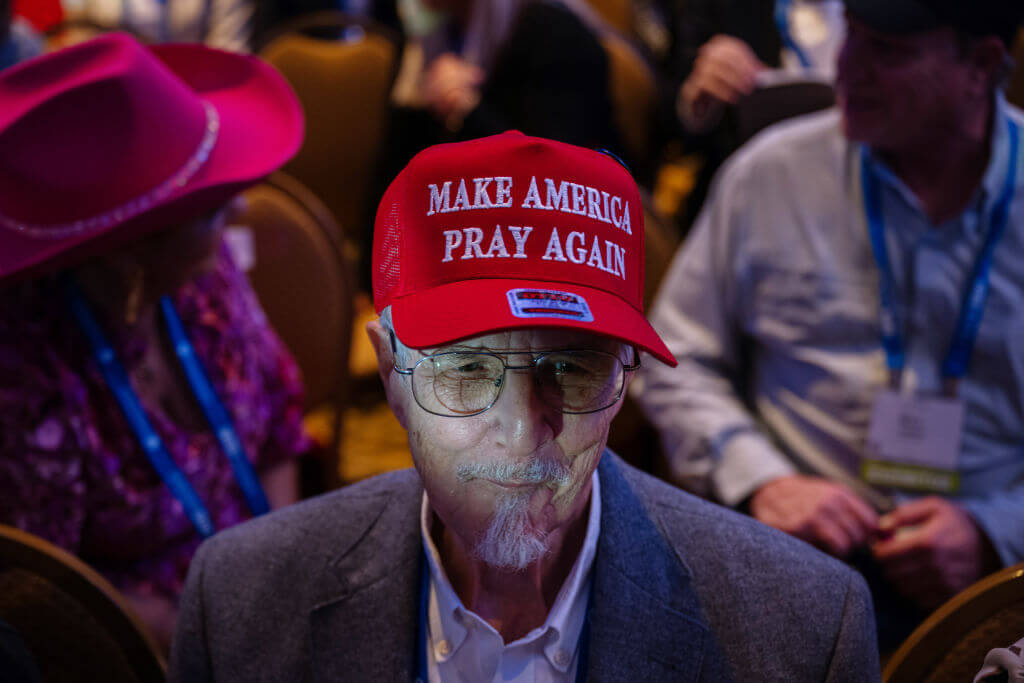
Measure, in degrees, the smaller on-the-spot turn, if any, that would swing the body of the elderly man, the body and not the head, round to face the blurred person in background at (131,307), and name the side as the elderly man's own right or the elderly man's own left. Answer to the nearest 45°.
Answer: approximately 135° to the elderly man's own right

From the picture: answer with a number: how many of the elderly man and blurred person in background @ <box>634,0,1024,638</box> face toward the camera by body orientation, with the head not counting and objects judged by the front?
2

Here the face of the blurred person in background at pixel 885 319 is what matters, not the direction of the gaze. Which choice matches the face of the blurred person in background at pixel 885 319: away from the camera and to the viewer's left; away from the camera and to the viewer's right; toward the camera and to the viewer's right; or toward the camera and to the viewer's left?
toward the camera and to the viewer's left

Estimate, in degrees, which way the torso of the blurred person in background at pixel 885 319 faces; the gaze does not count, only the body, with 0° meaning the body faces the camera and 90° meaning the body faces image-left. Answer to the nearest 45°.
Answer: approximately 0°

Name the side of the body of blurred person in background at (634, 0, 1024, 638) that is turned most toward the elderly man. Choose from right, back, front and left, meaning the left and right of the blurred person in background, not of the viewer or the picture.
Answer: front

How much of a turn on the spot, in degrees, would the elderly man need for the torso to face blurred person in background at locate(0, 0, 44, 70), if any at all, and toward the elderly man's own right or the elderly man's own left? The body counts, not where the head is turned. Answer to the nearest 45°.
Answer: approximately 135° to the elderly man's own right

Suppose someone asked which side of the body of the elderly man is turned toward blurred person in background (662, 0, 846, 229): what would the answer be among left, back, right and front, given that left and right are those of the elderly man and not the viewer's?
back

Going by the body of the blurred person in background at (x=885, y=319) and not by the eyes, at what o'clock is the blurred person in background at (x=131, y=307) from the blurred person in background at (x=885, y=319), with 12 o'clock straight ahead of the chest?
the blurred person in background at (x=131, y=307) is roughly at 2 o'clock from the blurred person in background at (x=885, y=319).
